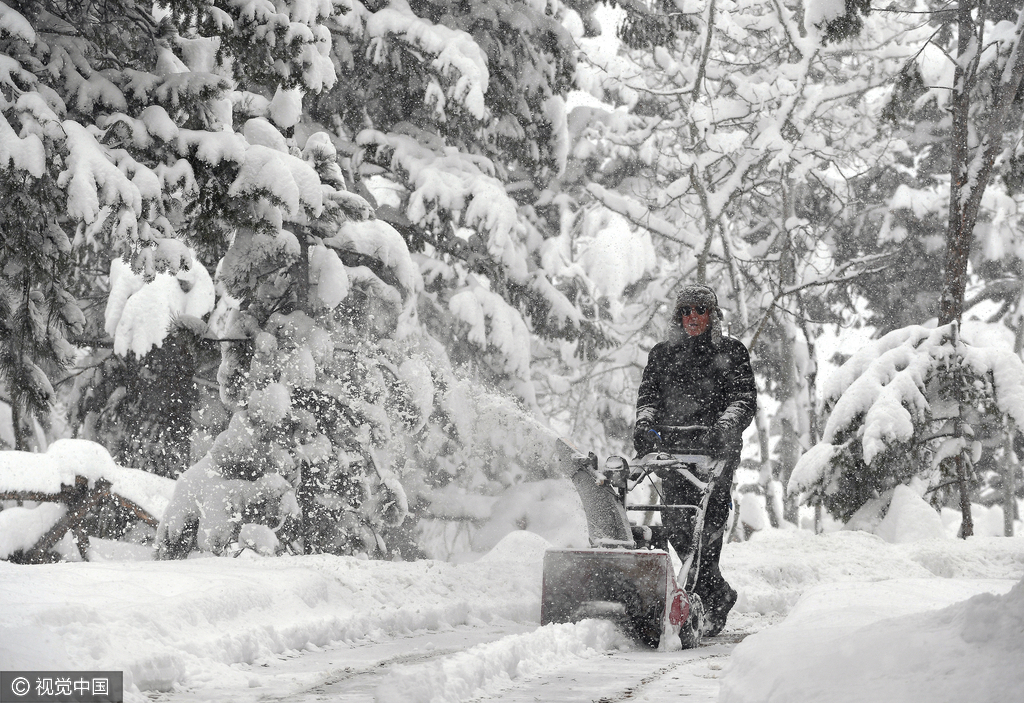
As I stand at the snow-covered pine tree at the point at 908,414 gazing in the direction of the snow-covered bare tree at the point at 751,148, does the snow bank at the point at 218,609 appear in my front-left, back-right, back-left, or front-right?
back-left

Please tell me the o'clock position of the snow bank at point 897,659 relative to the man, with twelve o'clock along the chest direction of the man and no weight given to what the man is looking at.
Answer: The snow bank is roughly at 10 o'clock from the man.

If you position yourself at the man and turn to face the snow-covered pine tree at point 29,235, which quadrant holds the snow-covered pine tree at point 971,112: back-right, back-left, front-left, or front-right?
back-right

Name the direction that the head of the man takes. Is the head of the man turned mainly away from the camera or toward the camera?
toward the camera

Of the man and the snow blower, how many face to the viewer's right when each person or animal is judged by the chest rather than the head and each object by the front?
0

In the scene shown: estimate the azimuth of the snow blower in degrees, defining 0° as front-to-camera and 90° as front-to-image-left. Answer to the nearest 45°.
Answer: approximately 45°

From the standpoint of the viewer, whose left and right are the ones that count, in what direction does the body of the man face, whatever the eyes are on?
facing the viewer and to the left of the viewer

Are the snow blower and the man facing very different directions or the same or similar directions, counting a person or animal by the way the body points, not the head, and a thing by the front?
same or similar directions

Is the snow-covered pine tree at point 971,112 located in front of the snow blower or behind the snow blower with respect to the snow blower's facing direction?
behind
